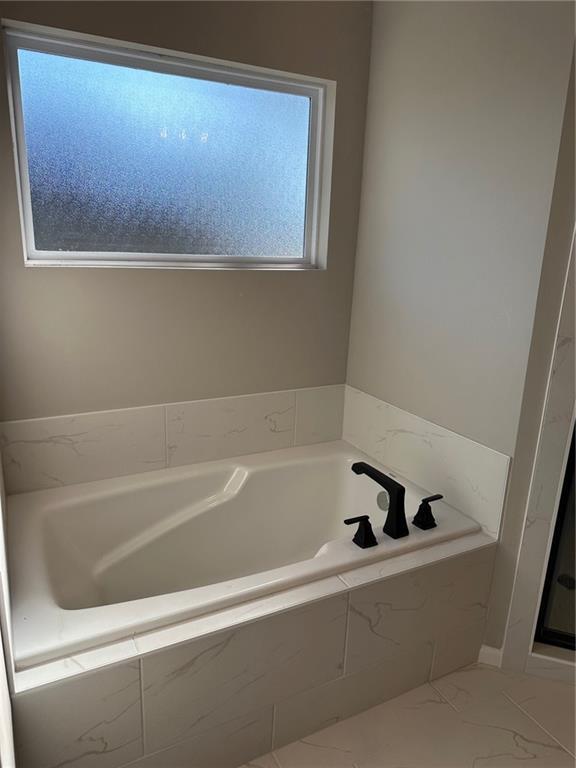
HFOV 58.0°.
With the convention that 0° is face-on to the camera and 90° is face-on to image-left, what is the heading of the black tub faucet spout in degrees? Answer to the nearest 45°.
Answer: approximately 135°
